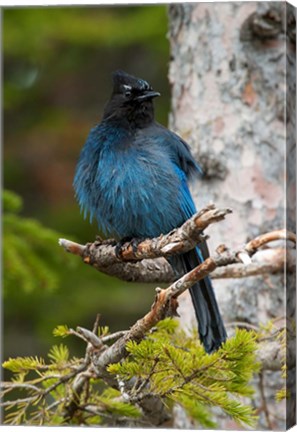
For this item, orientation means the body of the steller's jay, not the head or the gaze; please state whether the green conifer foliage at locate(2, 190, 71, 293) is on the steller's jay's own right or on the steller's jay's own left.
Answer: on the steller's jay's own right

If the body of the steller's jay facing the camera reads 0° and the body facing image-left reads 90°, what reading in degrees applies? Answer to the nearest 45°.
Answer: approximately 45°
